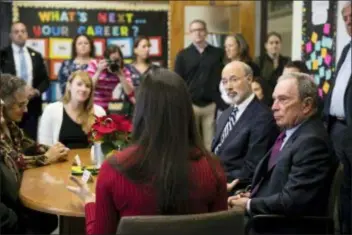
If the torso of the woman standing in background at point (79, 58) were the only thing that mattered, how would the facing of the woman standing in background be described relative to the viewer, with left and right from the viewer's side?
facing the viewer

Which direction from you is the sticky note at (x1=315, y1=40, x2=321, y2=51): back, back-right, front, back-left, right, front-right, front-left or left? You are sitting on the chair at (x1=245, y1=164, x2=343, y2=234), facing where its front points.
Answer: right

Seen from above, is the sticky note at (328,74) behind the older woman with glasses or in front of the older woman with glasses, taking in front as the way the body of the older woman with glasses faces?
in front

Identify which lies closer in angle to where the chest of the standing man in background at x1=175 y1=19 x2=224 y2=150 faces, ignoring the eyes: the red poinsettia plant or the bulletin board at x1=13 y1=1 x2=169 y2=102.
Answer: the red poinsettia plant

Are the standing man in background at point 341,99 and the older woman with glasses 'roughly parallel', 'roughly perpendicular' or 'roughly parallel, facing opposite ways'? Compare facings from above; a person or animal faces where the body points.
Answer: roughly parallel, facing opposite ways

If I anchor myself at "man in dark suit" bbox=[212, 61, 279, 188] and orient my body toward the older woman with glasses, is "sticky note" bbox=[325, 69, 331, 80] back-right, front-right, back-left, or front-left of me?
back-right

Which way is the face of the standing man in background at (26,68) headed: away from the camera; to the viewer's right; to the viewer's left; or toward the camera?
toward the camera

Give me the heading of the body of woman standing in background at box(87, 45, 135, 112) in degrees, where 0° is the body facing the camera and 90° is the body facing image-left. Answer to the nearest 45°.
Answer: approximately 0°

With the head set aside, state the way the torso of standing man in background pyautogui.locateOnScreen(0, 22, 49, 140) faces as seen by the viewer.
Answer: toward the camera

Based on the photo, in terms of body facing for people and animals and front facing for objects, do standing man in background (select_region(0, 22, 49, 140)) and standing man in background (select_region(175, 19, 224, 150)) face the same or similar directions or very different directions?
same or similar directions

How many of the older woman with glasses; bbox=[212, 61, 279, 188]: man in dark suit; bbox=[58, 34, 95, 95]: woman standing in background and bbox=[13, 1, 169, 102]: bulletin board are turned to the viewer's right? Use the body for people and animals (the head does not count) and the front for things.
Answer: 1

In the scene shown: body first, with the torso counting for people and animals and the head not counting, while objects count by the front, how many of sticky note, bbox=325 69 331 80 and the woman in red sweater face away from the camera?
1

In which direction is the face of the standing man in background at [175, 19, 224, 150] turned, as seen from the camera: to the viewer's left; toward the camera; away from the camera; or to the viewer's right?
toward the camera

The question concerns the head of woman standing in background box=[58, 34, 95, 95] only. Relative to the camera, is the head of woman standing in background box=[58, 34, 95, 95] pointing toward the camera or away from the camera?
toward the camera

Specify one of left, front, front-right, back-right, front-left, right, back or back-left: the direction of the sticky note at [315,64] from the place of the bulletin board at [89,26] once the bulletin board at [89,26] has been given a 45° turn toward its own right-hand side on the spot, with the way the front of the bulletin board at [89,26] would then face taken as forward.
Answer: left

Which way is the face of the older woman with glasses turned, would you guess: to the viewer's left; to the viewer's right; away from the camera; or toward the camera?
to the viewer's right

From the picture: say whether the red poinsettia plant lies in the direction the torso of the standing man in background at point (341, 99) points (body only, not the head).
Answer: yes

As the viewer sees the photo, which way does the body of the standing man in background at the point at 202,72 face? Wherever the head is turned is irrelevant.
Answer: toward the camera

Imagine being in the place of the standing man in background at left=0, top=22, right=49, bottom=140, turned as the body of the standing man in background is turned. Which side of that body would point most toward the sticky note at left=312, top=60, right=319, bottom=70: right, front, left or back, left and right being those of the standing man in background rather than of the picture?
left

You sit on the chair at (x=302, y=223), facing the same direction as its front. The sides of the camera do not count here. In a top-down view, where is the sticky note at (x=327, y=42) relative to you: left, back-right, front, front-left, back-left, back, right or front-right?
right

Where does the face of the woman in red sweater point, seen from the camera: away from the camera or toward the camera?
away from the camera

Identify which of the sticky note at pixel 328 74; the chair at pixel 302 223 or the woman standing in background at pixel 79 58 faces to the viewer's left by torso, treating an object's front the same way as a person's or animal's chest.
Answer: the chair

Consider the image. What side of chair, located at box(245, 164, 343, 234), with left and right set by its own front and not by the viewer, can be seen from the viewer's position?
left

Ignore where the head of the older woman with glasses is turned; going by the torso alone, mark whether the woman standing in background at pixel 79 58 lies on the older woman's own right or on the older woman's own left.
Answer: on the older woman's own left
